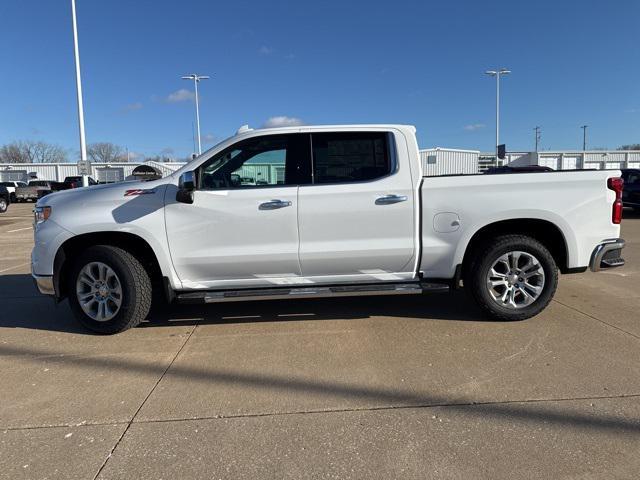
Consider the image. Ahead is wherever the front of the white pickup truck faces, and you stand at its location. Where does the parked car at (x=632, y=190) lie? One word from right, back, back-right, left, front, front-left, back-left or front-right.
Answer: back-right

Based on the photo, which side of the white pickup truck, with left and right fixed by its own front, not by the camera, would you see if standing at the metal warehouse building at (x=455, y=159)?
right

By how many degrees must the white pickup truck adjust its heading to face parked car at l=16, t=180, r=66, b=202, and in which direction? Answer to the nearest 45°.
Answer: approximately 45° to its right

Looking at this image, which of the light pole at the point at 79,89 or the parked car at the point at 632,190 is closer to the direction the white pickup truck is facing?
the light pole

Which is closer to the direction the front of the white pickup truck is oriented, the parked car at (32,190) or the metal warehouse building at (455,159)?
the parked car

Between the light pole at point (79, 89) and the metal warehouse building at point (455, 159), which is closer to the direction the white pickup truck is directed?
the light pole

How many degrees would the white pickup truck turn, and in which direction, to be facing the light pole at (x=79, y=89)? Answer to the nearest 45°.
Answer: approximately 45° to its right

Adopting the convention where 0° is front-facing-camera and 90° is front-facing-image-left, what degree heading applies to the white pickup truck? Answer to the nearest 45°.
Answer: approximately 90°
